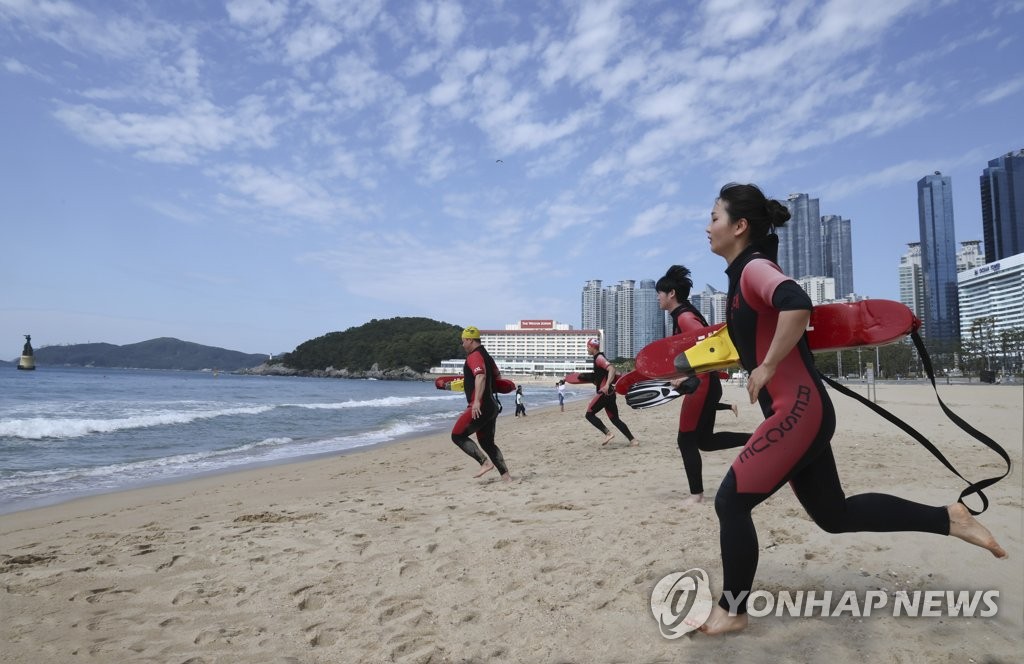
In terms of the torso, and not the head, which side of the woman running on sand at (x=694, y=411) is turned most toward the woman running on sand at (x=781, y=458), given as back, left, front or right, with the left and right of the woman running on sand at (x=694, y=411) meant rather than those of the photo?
left

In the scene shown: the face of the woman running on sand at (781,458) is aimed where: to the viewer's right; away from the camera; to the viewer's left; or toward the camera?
to the viewer's left

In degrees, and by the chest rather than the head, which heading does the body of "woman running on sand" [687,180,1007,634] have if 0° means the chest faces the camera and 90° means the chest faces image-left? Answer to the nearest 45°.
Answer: approximately 90°

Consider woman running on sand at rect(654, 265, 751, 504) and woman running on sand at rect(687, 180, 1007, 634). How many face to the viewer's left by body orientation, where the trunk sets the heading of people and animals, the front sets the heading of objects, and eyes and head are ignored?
2

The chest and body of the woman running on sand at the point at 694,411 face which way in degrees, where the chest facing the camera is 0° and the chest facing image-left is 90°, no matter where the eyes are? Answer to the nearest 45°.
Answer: approximately 90°

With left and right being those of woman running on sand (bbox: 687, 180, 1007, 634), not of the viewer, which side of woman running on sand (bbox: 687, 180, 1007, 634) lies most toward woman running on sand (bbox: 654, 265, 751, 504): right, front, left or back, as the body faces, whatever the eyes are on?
right

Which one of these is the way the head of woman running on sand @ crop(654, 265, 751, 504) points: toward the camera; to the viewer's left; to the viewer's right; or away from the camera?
to the viewer's left
